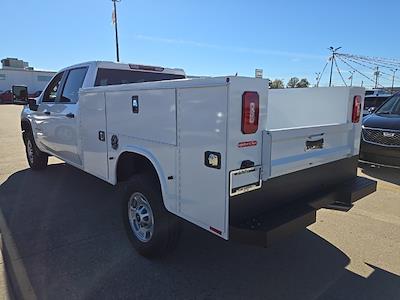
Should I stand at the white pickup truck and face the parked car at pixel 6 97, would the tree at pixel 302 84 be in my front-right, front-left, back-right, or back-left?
front-right

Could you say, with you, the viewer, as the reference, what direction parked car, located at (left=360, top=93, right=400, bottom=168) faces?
facing the viewer and to the left of the viewer

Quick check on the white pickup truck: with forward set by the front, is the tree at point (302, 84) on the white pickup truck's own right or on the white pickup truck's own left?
on the white pickup truck's own right

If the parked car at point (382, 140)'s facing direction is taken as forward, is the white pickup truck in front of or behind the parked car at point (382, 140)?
in front

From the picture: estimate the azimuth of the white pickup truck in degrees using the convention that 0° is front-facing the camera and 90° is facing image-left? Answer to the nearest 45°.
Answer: approximately 135°

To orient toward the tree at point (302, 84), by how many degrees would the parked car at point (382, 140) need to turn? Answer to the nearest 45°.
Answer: approximately 135° to its right

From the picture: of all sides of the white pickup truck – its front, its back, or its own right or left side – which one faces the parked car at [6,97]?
front

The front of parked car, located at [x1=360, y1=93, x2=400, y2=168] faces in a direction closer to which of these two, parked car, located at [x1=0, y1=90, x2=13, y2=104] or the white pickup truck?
the white pickup truck

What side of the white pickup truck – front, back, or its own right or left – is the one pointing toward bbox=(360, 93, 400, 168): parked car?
right

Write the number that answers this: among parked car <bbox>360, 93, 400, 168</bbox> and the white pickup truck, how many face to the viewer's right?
0

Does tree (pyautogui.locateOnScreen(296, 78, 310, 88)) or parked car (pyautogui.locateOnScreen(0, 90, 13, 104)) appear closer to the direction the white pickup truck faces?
the parked car
